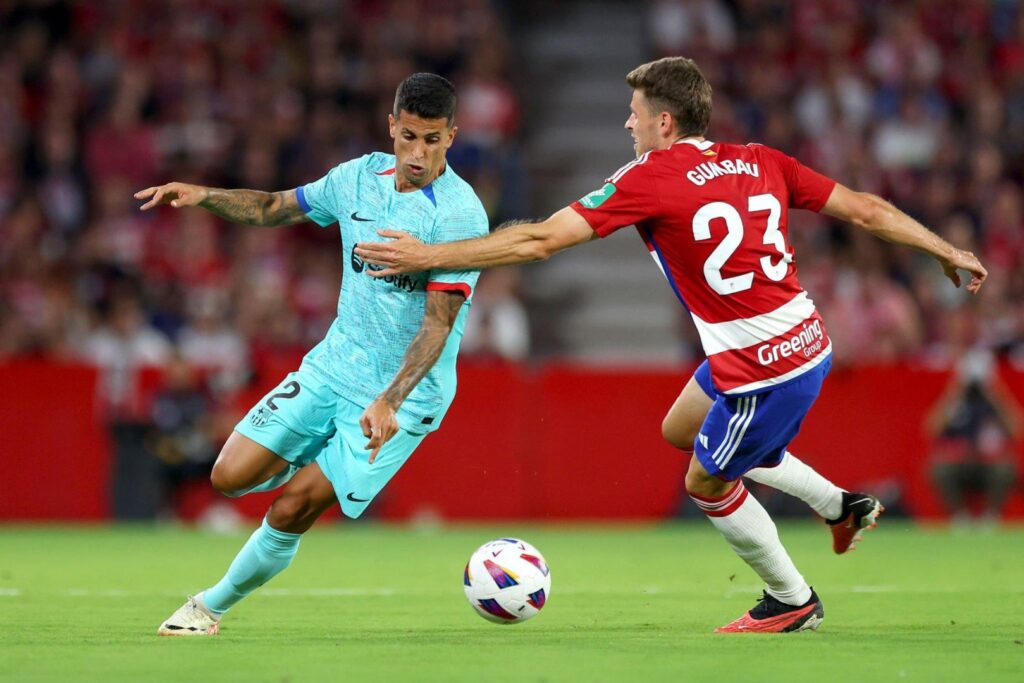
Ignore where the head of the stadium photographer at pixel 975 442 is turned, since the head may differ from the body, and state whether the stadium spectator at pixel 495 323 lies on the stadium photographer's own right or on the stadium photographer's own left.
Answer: on the stadium photographer's own right

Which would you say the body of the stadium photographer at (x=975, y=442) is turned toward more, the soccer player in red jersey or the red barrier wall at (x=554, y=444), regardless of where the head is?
the soccer player in red jersey

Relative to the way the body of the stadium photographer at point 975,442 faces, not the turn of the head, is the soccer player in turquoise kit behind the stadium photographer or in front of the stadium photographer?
in front

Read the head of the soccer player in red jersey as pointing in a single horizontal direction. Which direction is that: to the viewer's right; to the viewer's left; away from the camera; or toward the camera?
to the viewer's left

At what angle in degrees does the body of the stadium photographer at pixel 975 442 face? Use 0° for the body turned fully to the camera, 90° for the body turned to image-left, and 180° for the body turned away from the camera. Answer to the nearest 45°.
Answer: approximately 0°

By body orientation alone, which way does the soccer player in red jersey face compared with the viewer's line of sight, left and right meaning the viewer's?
facing away from the viewer and to the left of the viewer

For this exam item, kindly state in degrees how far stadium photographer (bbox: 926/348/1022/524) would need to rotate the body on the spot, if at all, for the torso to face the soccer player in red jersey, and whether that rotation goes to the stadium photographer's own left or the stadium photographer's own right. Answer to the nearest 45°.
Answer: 0° — they already face them

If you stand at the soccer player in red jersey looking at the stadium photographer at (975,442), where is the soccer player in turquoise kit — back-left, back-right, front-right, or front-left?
back-left

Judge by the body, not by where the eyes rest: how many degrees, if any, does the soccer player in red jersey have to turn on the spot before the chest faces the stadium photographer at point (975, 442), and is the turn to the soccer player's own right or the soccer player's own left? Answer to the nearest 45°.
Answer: approximately 45° to the soccer player's own right

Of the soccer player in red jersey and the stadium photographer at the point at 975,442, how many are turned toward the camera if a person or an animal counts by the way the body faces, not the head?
1

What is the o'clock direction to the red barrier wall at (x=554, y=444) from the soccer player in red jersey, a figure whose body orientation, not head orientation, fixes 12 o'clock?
The red barrier wall is roughly at 1 o'clock from the soccer player in red jersey.
